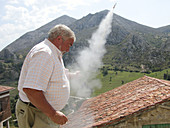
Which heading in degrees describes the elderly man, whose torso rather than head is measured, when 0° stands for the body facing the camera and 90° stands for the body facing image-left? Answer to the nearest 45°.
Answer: approximately 270°

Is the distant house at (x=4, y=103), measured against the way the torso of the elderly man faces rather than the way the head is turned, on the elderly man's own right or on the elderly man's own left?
on the elderly man's own left
